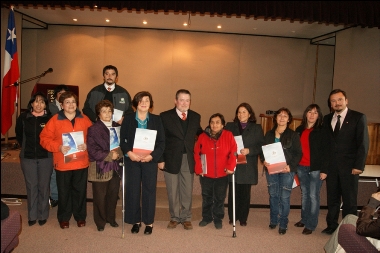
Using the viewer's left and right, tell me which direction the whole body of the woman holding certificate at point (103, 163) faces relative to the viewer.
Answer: facing the viewer and to the right of the viewer

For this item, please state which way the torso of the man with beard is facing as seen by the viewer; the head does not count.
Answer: toward the camera

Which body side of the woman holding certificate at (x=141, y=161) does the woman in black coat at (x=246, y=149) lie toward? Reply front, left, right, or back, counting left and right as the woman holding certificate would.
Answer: left

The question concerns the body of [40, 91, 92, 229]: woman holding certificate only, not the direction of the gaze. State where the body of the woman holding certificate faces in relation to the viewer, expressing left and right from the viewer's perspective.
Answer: facing the viewer

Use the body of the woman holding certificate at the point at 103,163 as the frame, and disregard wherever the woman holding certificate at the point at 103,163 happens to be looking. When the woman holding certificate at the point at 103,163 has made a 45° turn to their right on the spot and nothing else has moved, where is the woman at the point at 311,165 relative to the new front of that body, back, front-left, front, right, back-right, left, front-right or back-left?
left

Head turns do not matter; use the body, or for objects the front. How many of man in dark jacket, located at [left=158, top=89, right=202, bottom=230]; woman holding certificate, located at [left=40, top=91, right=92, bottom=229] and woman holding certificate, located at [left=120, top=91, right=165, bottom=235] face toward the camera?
3

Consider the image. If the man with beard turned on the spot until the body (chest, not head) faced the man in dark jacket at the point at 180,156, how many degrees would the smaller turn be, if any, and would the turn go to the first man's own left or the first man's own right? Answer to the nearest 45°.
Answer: approximately 45° to the first man's own left

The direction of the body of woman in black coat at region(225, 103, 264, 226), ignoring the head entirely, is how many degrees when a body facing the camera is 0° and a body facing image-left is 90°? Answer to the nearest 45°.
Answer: approximately 45°

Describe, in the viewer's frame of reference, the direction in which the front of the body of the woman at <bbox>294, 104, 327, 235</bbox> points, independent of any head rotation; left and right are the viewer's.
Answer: facing the viewer and to the left of the viewer

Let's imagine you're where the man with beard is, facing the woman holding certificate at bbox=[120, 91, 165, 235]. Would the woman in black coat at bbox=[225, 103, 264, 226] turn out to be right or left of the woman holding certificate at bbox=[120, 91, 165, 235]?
left

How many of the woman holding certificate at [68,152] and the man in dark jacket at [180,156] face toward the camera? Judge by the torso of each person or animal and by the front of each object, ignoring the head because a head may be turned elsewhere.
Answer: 2

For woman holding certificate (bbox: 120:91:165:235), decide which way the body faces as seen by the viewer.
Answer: toward the camera
